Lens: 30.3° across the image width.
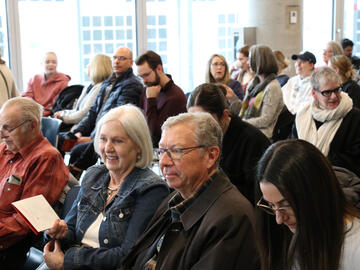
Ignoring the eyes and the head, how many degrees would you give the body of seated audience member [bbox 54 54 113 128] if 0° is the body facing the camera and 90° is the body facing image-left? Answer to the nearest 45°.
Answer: approximately 90°

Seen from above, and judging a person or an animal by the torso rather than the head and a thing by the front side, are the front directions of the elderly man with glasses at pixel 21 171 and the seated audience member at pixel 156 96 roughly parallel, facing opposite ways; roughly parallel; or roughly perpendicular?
roughly parallel

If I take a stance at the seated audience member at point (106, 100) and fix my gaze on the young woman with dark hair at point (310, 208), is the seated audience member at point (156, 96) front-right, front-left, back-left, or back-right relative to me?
front-left

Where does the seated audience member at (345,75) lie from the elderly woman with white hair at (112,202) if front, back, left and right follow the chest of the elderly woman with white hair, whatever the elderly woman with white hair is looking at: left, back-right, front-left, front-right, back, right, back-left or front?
back

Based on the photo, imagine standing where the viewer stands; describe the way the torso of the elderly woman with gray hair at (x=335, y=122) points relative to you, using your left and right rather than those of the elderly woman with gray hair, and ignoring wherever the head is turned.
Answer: facing the viewer and to the left of the viewer

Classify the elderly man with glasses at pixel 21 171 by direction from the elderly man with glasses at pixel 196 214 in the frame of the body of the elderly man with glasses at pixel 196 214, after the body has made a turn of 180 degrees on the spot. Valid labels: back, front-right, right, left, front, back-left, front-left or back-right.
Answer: left

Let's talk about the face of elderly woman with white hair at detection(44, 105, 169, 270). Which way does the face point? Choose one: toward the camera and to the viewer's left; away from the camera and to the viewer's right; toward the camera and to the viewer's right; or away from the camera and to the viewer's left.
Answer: toward the camera and to the viewer's left

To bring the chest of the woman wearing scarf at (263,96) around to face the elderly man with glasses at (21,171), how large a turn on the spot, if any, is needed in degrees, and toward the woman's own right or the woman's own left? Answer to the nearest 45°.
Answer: approximately 45° to the woman's own left

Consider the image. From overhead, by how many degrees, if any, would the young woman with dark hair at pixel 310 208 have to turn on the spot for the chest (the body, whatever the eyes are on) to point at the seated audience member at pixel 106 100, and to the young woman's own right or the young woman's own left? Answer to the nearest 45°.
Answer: approximately 90° to the young woman's own right

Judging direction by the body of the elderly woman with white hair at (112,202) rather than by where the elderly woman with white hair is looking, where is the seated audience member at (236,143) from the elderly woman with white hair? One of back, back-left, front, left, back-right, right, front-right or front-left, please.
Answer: back

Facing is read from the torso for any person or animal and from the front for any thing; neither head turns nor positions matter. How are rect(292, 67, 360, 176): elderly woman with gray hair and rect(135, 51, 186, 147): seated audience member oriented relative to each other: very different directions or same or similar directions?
same or similar directions

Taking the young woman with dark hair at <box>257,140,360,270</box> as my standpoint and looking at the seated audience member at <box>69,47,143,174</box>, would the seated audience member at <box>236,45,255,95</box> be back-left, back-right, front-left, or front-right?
front-right

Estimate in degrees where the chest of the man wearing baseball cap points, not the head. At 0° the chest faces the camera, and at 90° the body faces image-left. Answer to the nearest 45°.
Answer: approximately 45°
